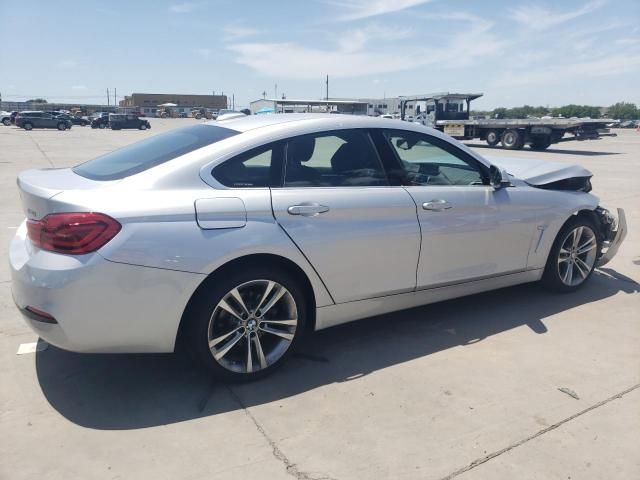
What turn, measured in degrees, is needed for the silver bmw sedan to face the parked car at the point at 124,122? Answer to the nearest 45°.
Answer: approximately 45° to its left

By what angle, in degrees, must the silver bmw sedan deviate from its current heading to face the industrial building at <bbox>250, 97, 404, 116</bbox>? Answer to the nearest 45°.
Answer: approximately 45° to its left

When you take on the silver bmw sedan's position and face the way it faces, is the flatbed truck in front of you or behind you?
in front

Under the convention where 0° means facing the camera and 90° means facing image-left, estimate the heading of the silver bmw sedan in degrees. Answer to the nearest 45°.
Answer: approximately 225°

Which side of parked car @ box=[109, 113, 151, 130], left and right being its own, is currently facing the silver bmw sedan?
right

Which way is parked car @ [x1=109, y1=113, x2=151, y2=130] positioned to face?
to the viewer's right
